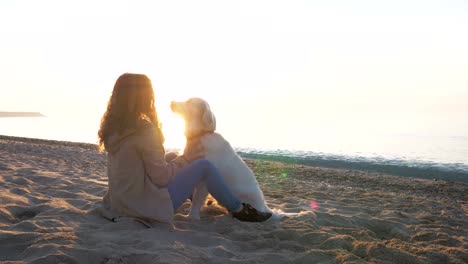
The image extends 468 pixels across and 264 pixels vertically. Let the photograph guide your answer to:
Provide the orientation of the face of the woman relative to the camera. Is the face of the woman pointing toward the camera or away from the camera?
away from the camera

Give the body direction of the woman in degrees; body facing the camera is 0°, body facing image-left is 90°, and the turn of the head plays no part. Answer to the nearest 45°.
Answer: approximately 225°

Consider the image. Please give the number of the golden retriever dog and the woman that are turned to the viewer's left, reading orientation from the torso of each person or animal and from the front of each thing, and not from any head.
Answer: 1

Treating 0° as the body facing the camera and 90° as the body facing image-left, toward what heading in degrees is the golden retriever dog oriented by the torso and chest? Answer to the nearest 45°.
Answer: approximately 90°

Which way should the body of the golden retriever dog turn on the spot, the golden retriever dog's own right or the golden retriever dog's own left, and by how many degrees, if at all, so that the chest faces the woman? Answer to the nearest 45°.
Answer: approximately 45° to the golden retriever dog's own left

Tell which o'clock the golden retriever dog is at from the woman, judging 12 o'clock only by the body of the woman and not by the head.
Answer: The golden retriever dog is roughly at 12 o'clock from the woman.
